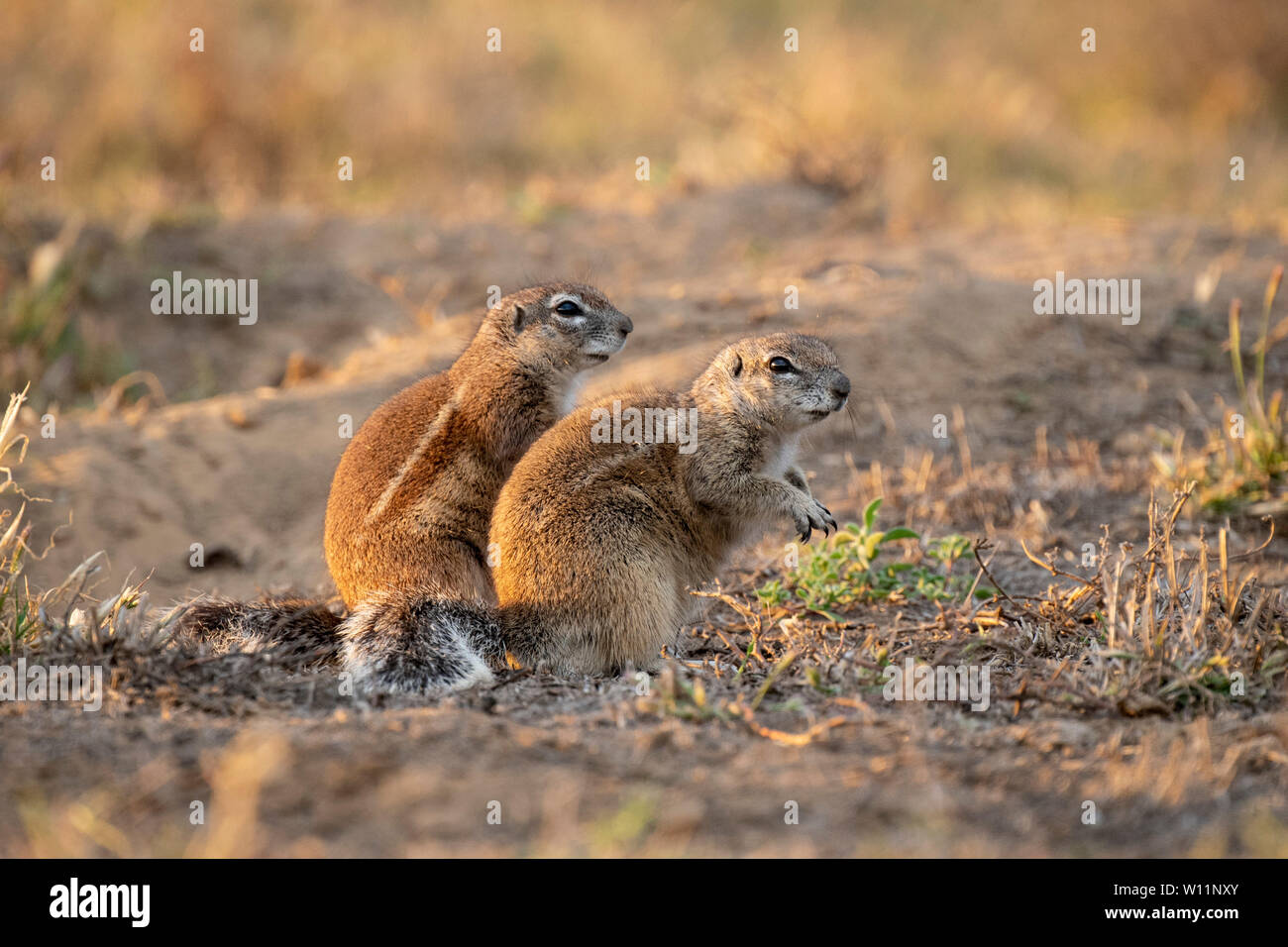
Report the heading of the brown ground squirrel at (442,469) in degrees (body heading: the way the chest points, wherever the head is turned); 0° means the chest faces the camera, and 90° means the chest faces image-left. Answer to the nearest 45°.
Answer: approximately 270°

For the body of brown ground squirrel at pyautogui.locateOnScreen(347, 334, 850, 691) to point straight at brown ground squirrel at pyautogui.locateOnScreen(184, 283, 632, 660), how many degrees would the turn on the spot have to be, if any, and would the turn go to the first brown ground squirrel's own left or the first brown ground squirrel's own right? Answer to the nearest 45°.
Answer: approximately 135° to the first brown ground squirrel's own left

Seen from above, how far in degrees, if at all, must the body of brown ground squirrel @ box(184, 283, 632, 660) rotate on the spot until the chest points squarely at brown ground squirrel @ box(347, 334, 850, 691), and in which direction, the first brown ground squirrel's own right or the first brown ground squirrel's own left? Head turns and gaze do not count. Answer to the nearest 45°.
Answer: approximately 45° to the first brown ground squirrel's own right

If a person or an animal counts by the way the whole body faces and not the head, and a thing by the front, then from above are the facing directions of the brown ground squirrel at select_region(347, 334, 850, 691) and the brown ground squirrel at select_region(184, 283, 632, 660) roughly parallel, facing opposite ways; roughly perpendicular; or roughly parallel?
roughly parallel

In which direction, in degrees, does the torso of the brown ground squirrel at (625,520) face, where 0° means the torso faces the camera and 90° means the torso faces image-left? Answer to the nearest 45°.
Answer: approximately 270°

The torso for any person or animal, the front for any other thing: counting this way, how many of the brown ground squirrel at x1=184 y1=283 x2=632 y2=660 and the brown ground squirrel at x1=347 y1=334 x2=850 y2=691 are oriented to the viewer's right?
2
